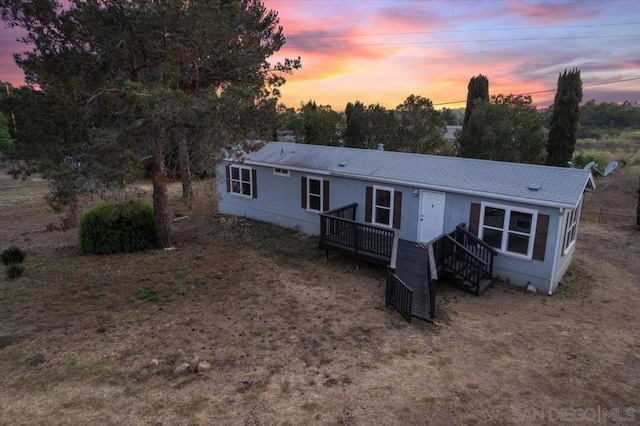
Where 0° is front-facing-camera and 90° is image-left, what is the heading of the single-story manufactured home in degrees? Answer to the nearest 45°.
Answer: approximately 45°

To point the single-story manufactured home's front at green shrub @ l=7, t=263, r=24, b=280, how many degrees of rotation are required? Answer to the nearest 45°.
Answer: approximately 45° to its right

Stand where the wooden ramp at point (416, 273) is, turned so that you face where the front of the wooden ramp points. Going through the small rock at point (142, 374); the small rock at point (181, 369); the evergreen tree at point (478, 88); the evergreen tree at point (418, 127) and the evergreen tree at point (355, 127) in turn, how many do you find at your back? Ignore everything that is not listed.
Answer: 3

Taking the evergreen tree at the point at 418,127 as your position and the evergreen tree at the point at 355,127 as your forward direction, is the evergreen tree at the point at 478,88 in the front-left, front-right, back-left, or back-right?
back-right

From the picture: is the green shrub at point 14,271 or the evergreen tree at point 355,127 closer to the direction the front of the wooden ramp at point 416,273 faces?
the green shrub

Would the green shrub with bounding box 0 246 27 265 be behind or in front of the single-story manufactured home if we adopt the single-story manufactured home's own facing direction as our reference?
in front

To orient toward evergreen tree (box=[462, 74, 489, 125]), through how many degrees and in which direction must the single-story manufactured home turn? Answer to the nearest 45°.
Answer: approximately 135° to its right

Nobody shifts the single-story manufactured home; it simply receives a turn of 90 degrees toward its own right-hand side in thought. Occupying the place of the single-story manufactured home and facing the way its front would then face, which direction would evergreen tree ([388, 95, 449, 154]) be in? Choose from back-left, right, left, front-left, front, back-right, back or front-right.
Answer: front-right

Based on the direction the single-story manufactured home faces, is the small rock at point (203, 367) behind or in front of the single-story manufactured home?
in front

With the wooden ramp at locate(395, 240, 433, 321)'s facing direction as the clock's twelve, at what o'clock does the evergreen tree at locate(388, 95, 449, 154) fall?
The evergreen tree is roughly at 6 o'clock from the wooden ramp.

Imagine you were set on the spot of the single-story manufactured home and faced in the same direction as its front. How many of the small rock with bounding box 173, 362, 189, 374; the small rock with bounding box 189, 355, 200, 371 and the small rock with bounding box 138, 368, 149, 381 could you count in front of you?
3

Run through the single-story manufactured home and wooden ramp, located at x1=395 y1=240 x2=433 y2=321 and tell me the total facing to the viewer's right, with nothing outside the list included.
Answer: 0

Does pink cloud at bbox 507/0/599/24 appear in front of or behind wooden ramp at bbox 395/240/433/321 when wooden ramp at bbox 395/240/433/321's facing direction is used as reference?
behind

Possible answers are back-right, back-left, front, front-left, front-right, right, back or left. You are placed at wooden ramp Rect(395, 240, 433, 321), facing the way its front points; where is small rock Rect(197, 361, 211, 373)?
front-right

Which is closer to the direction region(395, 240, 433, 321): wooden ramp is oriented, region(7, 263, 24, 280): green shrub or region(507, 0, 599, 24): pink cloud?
the green shrub
